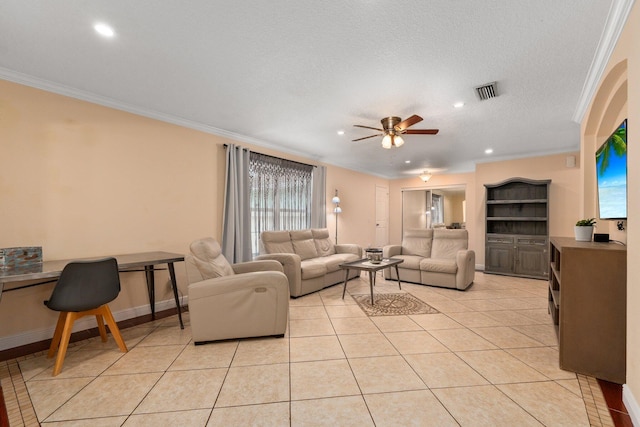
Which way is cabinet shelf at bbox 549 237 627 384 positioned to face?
to the viewer's left

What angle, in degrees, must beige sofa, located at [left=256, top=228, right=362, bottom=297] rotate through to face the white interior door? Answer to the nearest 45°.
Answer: approximately 90° to its left

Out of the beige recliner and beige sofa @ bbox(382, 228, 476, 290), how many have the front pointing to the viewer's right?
1

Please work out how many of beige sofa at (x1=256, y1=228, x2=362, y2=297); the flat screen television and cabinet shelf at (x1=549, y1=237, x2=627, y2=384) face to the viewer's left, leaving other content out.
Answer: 2

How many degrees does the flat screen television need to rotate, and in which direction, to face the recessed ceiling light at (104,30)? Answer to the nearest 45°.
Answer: approximately 45° to its left

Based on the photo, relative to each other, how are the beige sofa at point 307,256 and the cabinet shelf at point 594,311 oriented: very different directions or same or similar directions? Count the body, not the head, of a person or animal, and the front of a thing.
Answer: very different directions

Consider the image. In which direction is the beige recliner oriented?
to the viewer's right

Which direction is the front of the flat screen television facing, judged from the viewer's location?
facing to the left of the viewer
